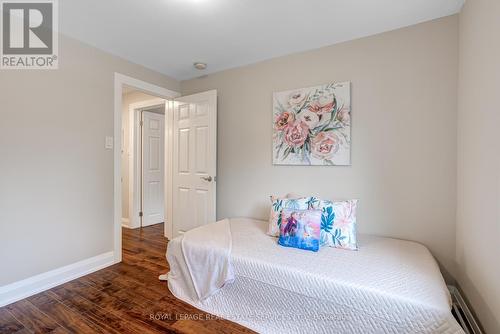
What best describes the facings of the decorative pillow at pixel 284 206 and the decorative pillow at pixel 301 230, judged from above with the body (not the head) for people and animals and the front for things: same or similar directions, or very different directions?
same or similar directions

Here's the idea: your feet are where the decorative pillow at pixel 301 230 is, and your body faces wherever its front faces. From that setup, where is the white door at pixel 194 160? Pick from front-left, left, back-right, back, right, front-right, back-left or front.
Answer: back-right

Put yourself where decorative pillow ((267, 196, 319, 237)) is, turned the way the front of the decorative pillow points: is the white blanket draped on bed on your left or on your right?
on your right

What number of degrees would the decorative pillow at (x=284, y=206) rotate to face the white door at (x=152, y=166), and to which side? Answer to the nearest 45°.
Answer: approximately 135° to its right

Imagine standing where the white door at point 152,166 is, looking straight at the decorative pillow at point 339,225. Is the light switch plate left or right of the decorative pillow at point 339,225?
right

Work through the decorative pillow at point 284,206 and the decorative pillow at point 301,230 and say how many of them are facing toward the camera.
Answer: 2

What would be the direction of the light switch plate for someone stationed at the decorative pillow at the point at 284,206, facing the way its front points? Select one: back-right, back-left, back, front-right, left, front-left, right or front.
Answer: right

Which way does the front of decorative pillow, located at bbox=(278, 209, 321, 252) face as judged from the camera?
facing the viewer

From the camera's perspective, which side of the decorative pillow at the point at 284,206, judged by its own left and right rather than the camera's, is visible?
front

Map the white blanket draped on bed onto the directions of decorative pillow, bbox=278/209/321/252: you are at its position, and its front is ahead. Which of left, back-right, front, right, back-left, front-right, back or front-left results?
right
